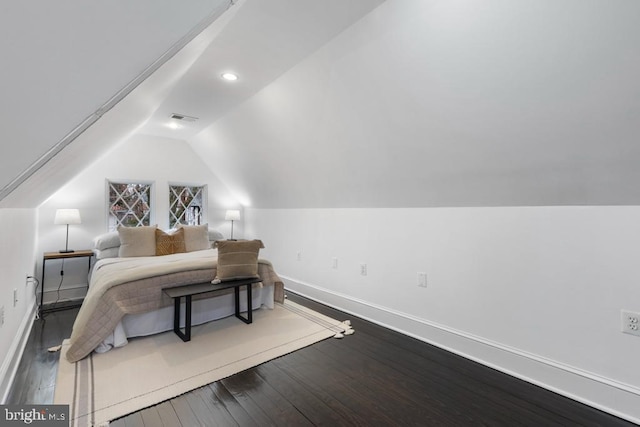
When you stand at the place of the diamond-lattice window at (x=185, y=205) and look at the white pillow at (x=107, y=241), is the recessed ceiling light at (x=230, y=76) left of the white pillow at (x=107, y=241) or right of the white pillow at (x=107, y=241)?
left

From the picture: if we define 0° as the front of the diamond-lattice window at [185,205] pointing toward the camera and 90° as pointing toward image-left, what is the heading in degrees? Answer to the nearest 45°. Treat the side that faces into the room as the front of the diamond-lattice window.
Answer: approximately 0°

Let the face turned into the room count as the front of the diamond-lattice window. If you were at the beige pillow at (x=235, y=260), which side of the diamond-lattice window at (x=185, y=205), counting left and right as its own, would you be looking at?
front

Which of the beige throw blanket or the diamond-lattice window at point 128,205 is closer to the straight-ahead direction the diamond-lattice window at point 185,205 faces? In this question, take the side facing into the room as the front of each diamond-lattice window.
the beige throw blanket

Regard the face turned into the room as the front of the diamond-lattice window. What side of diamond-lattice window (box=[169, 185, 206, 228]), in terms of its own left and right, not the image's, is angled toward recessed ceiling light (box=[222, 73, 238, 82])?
front
